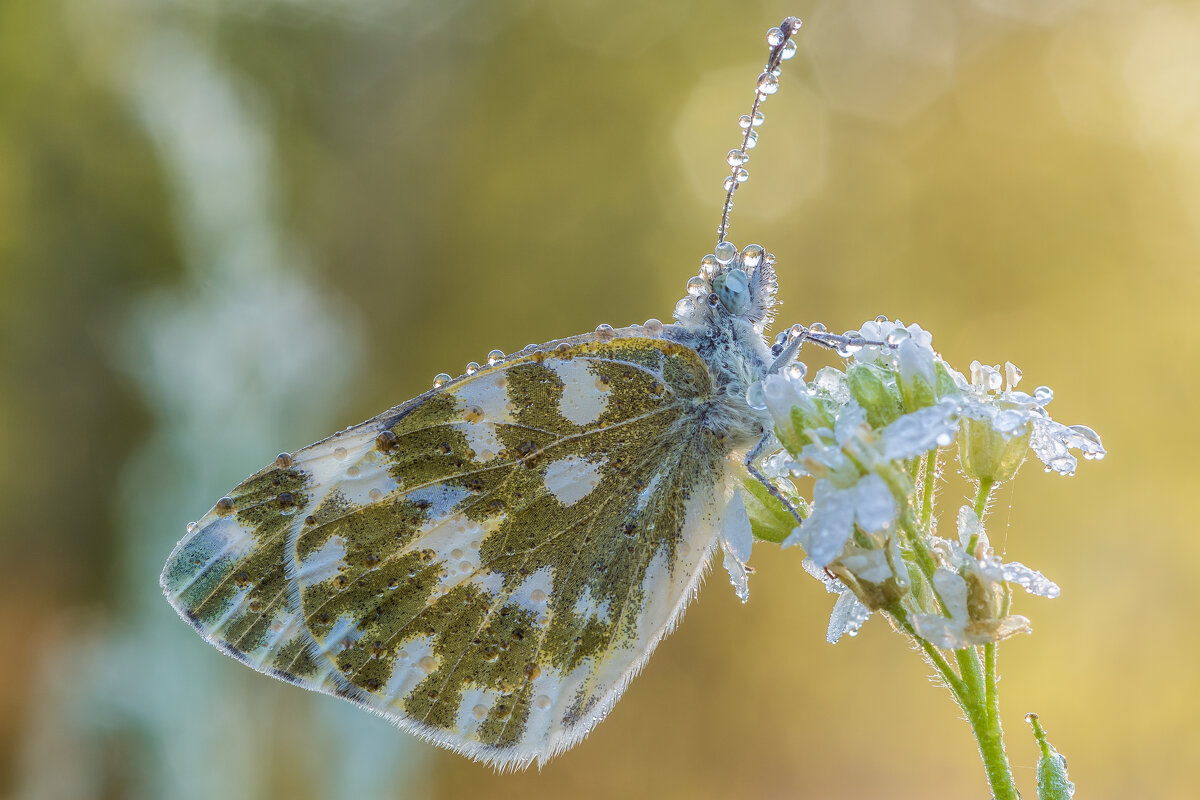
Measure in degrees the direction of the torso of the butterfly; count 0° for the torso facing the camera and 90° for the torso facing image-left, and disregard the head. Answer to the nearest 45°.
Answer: approximately 270°
